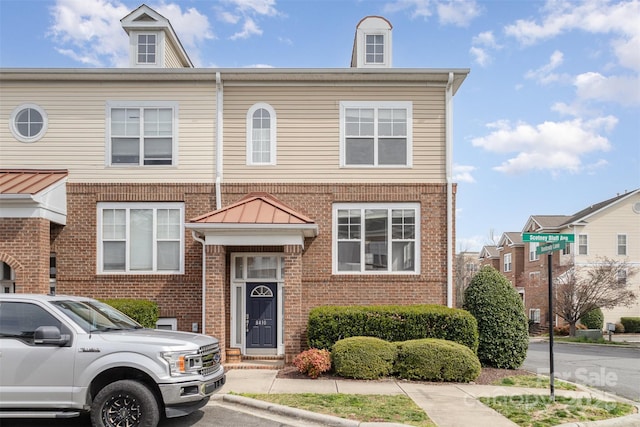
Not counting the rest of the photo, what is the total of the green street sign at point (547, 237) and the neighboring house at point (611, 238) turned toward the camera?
1

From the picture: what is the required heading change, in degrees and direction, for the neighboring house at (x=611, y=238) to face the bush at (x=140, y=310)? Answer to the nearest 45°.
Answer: approximately 90° to its left

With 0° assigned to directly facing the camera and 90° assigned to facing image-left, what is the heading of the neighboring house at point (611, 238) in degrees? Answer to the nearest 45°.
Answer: approximately 90°

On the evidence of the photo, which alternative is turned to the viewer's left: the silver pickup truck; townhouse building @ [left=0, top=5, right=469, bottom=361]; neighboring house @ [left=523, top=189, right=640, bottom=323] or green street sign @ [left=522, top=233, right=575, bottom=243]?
the neighboring house

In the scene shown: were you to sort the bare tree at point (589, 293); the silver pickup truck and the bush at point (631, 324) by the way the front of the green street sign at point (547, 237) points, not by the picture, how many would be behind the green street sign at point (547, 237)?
2

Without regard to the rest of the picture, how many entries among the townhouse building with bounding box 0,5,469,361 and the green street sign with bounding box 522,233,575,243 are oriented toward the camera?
2

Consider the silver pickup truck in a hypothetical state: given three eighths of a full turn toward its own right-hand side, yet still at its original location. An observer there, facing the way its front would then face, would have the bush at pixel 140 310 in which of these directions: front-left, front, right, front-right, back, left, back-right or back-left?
right

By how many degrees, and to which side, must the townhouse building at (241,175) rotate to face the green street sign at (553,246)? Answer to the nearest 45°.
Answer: approximately 45° to its left

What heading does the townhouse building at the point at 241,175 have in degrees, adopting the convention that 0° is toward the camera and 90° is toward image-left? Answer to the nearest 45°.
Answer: approximately 0°
